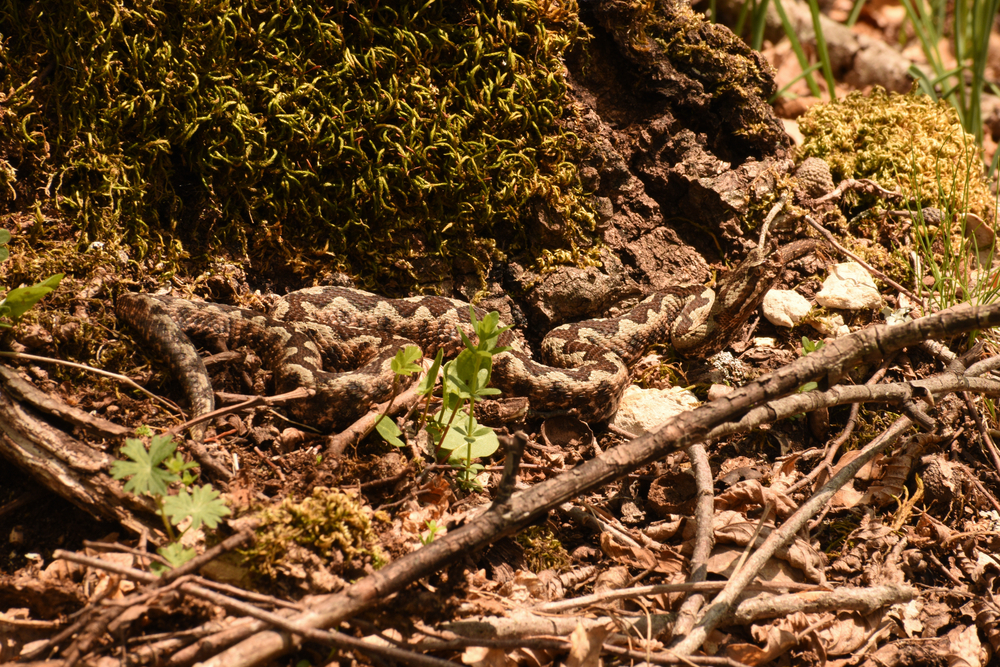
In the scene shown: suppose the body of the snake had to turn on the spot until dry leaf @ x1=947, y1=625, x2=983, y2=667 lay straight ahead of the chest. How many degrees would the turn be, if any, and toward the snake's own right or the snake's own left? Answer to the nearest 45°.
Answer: approximately 45° to the snake's own right

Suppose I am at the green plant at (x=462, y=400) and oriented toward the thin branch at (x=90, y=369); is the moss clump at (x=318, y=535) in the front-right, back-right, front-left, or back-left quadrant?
front-left

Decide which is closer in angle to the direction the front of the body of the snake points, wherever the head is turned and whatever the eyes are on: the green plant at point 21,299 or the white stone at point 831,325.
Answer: the white stone

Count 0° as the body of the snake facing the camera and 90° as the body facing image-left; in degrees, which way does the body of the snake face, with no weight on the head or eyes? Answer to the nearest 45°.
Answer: approximately 270°

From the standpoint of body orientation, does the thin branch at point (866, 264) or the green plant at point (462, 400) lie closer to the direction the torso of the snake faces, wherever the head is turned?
the thin branch

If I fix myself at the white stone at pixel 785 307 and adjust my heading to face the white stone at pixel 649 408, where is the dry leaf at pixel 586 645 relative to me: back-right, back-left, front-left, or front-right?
front-left

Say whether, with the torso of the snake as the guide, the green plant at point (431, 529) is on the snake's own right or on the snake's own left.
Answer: on the snake's own right

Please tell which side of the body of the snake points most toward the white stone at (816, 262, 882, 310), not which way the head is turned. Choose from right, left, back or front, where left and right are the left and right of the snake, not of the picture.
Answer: front
